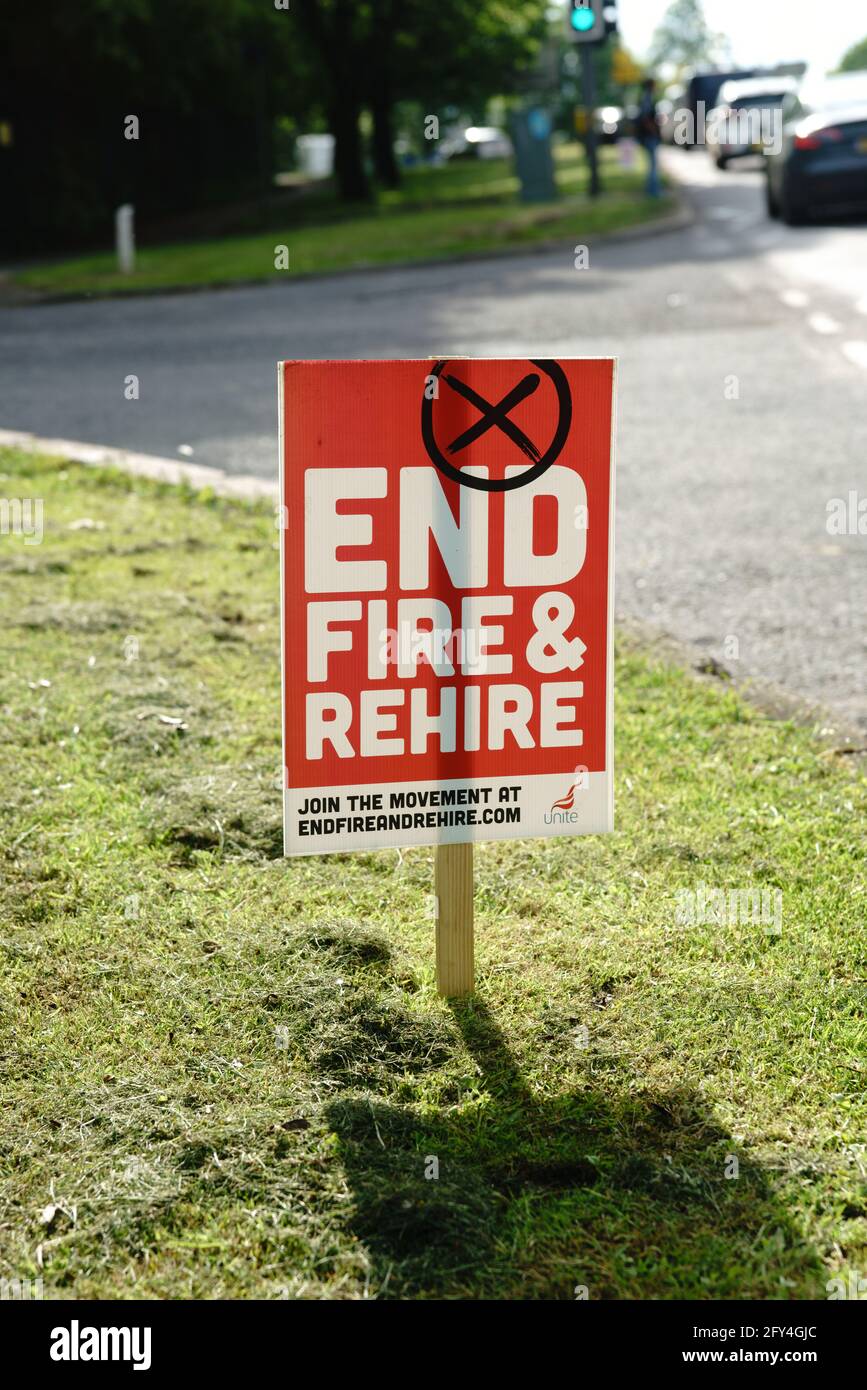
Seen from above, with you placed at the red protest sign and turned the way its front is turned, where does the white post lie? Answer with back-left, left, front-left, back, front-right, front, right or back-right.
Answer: back

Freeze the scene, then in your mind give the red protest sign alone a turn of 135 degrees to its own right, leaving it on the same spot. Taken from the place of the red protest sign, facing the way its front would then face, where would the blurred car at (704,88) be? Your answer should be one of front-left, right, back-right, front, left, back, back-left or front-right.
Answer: front-right

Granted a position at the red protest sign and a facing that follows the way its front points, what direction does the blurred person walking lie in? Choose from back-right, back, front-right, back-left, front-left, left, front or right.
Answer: back

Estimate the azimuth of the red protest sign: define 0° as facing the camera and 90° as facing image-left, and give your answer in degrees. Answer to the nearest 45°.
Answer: approximately 0°

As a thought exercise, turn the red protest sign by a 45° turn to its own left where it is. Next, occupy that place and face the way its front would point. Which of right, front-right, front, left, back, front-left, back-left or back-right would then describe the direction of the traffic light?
back-left

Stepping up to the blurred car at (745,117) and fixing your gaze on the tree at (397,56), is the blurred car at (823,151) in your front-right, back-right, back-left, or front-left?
front-left

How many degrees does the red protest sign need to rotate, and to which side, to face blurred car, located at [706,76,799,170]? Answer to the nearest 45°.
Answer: approximately 180°

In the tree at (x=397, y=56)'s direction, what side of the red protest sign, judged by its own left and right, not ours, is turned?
back
